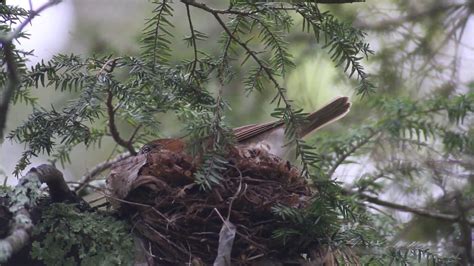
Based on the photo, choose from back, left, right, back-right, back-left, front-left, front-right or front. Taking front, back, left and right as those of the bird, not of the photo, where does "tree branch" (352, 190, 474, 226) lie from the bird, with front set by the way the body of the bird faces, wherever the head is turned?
back-right

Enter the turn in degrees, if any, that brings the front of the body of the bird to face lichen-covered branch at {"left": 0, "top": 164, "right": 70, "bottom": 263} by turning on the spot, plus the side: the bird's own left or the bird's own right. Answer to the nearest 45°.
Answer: approximately 45° to the bird's own left

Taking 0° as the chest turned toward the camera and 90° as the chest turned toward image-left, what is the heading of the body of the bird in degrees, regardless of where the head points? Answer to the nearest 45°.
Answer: approximately 90°

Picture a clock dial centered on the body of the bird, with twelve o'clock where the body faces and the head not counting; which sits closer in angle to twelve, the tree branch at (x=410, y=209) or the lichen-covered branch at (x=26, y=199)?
the lichen-covered branch

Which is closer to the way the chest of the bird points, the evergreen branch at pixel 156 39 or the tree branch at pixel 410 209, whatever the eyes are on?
the evergreen branch
